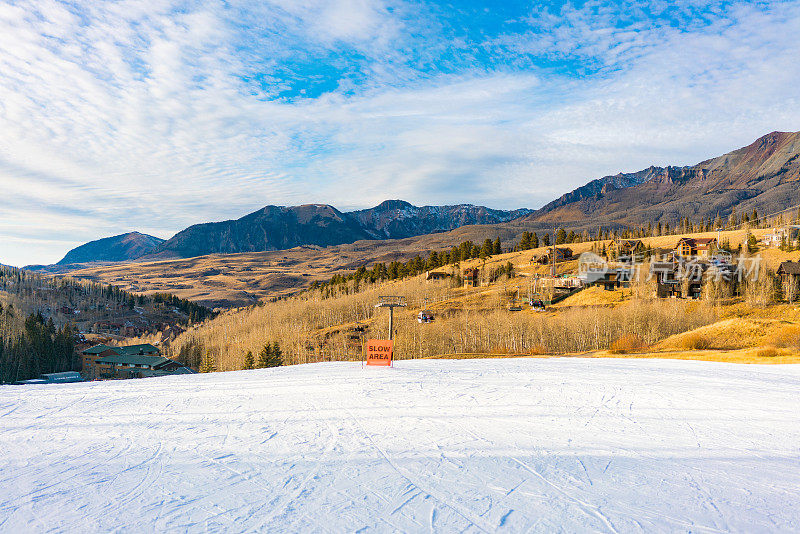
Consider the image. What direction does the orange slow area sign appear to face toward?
toward the camera
